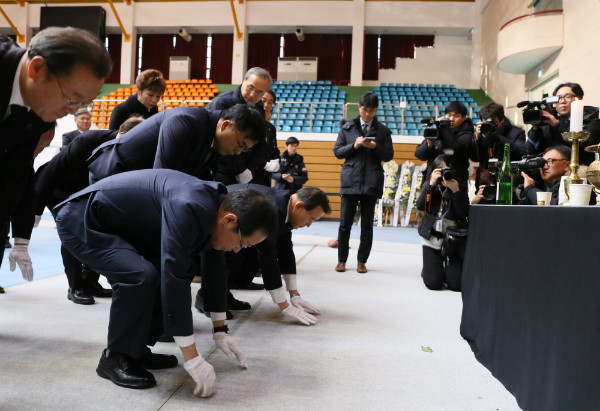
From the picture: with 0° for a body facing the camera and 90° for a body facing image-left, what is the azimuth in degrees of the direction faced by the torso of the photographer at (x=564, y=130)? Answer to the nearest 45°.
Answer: approximately 45°

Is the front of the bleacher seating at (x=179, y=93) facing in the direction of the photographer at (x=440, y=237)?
yes

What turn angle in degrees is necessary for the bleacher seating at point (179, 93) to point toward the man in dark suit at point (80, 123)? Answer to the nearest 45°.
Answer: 0° — it already faces them

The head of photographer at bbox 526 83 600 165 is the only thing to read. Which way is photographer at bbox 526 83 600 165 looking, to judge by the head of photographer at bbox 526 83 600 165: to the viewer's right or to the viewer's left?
to the viewer's left

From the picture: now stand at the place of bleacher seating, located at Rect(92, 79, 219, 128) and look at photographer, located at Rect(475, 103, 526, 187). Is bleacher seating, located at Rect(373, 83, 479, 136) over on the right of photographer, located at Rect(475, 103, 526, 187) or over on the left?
left
